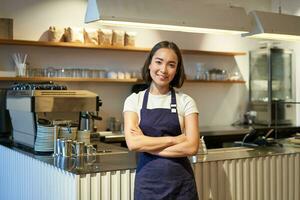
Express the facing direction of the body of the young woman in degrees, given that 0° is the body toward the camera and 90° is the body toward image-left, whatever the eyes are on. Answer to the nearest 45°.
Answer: approximately 0°

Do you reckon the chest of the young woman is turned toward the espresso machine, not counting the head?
no

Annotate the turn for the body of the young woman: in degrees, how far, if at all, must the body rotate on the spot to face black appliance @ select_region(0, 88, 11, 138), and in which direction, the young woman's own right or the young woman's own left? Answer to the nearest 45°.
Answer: approximately 135° to the young woman's own right

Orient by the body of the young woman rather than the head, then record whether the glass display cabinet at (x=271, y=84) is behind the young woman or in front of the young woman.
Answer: behind

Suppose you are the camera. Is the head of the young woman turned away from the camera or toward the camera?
toward the camera
